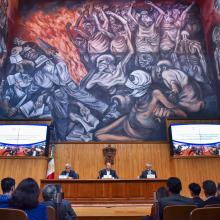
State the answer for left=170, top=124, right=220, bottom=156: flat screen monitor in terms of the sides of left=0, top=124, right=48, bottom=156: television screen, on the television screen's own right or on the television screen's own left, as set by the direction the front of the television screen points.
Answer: on the television screen's own left

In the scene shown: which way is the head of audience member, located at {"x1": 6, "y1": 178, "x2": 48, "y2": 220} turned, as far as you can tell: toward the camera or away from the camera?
away from the camera

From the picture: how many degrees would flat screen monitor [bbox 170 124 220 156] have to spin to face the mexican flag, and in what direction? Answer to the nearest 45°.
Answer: approximately 90° to its right

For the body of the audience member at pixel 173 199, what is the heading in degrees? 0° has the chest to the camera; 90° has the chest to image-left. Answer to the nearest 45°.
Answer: approximately 180°

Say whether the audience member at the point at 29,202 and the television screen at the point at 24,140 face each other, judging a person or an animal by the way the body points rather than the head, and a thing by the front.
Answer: yes

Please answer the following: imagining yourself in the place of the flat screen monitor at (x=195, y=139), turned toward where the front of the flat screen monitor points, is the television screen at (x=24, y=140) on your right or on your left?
on your right

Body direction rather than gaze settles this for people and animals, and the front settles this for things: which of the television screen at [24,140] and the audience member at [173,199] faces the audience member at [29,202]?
the television screen

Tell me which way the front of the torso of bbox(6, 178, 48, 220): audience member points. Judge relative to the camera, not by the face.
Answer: away from the camera

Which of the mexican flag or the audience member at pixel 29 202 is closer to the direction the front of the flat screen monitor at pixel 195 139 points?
the audience member

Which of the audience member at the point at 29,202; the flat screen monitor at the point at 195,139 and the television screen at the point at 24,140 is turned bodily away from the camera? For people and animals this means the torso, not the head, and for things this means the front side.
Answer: the audience member

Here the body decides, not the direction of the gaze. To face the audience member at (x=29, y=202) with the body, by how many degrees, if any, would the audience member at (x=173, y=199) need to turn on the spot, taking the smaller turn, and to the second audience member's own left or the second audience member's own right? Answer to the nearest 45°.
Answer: approximately 135° to the second audience member's own left

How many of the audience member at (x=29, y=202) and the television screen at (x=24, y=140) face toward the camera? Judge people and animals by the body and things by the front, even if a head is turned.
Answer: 1

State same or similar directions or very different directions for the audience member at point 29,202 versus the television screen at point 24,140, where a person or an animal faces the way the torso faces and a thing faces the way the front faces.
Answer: very different directions
